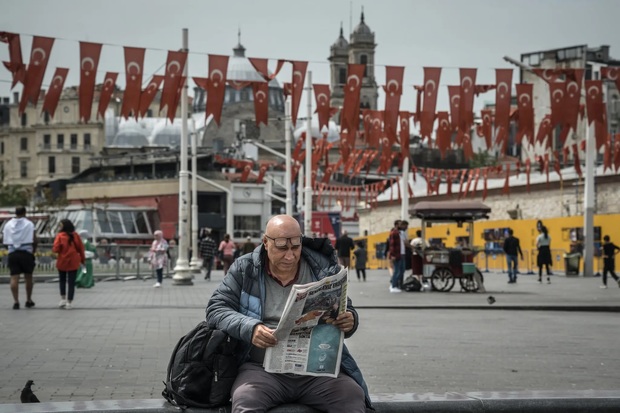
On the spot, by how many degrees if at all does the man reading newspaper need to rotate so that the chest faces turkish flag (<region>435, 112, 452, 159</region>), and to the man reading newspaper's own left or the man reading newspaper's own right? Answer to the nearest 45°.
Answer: approximately 180°

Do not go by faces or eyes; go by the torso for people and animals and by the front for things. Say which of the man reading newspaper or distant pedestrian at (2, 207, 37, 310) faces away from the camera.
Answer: the distant pedestrian

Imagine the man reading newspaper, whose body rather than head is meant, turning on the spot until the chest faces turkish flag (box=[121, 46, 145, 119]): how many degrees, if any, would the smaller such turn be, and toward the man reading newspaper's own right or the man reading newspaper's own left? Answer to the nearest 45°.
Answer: approximately 180°

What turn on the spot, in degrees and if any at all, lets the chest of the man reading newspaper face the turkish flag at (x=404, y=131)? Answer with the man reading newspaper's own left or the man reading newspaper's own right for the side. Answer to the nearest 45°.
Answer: approximately 180°

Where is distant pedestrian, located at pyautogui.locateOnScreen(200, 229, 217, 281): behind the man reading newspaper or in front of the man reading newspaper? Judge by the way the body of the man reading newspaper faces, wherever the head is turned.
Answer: behind

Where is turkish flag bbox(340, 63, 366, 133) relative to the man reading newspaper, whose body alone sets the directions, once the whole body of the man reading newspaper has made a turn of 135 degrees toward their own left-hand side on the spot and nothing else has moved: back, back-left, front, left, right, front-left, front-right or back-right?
front-left

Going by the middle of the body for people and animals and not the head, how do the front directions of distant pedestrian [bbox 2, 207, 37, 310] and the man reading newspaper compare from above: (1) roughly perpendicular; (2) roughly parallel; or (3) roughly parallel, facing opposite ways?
roughly parallel, facing opposite ways

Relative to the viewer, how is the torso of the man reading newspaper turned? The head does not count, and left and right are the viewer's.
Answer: facing the viewer

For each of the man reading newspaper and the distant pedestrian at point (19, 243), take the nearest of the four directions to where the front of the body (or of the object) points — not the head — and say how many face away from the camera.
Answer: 1

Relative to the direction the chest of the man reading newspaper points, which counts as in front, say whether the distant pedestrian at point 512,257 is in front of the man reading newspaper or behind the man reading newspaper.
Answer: behind

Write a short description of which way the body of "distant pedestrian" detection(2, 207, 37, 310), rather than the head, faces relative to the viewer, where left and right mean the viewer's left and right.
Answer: facing away from the viewer
